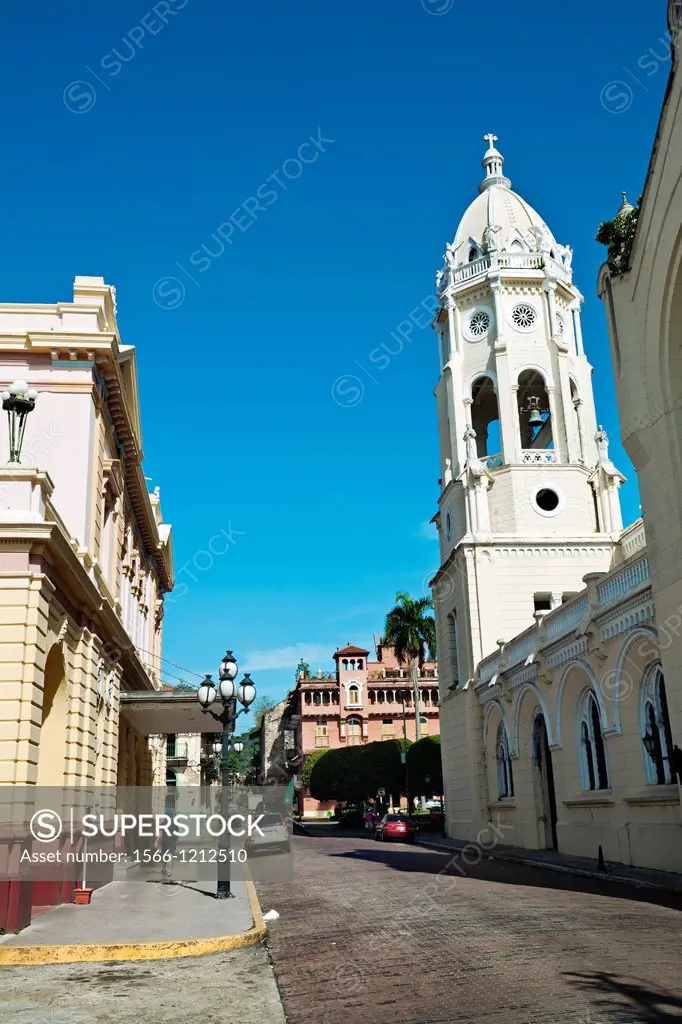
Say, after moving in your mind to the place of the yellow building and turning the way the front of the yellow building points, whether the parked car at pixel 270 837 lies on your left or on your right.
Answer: on your left

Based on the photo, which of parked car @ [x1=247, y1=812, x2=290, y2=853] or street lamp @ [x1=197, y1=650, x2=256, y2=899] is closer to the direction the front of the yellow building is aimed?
the street lamp

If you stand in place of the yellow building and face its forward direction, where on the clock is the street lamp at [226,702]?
The street lamp is roughly at 1 o'clock from the yellow building.

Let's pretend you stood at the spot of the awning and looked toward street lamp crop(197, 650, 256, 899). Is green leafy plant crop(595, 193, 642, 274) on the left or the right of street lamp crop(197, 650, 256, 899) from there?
left

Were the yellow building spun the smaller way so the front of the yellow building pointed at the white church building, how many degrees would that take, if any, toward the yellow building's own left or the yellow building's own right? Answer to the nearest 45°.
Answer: approximately 45° to the yellow building's own left

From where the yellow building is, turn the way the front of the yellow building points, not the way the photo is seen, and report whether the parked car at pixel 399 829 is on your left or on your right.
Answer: on your left

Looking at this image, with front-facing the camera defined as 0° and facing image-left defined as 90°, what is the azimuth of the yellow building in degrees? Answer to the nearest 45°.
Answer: approximately 270°
